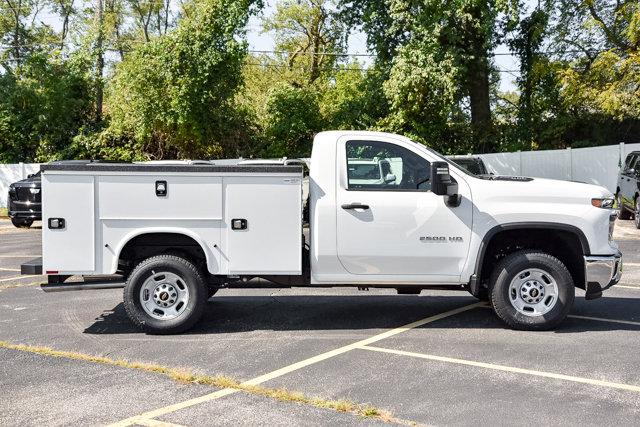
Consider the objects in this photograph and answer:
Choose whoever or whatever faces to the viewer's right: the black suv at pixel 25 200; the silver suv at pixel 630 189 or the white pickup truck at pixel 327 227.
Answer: the white pickup truck

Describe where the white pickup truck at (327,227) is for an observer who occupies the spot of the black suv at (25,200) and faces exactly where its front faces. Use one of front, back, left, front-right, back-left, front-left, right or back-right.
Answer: front-left

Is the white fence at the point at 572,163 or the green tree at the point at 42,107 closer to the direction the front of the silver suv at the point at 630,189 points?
the green tree

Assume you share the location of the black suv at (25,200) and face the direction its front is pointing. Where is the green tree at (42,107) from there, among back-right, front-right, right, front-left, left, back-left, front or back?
back-right

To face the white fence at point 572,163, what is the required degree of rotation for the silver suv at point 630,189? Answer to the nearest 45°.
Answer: approximately 135° to its right

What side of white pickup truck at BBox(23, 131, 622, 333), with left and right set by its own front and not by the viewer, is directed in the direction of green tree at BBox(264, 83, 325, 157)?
left

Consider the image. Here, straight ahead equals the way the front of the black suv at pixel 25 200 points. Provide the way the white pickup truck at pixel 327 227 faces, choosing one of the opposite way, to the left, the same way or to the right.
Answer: to the left

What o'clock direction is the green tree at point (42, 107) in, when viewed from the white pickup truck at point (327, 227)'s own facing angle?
The green tree is roughly at 8 o'clock from the white pickup truck.

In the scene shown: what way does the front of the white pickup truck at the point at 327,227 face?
to the viewer's right

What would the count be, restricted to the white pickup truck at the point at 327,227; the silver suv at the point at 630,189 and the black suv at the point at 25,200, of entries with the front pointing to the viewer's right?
1

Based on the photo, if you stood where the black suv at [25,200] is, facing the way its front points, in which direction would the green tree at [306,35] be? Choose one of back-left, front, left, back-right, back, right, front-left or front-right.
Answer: back

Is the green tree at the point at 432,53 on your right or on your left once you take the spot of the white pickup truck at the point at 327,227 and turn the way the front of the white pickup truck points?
on your left

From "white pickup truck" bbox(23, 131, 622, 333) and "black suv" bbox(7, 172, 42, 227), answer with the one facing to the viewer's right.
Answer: the white pickup truck

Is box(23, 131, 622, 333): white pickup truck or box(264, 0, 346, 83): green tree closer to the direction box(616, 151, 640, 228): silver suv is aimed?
the white pickup truck

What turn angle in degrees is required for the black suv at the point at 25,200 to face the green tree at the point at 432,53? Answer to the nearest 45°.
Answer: approximately 135° to its left

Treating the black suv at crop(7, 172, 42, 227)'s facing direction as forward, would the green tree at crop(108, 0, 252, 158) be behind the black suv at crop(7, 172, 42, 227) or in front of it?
behind

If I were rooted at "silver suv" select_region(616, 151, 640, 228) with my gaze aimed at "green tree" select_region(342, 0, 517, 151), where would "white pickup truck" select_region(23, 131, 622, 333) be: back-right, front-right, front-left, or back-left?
back-left

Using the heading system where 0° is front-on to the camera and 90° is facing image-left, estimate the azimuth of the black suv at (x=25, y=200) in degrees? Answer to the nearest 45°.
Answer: approximately 45°
